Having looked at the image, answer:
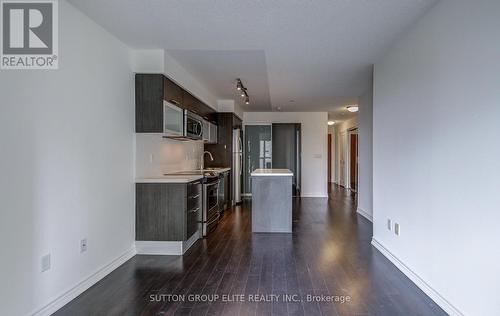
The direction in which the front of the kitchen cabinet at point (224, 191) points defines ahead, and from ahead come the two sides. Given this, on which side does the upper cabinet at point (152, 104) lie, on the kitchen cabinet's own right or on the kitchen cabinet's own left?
on the kitchen cabinet's own right

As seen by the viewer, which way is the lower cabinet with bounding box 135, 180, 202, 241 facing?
to the viewer's right

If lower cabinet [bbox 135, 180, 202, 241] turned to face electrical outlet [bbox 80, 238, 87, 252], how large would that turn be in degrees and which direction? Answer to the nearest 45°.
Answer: approximately 135° to its right

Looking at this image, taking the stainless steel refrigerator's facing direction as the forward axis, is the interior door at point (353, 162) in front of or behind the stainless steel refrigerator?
in front

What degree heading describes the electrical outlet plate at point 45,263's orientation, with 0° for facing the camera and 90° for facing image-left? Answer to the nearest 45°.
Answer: approximately 315°

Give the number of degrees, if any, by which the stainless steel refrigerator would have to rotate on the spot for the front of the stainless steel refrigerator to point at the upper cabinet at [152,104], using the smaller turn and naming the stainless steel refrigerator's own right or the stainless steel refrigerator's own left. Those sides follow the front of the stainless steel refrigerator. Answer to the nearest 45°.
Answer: approximately 90° to the stainless steel refrigerator's own right

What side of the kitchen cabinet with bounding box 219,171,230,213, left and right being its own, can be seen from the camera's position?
right

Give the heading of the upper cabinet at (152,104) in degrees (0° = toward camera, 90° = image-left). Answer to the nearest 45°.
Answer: approximately 270°
